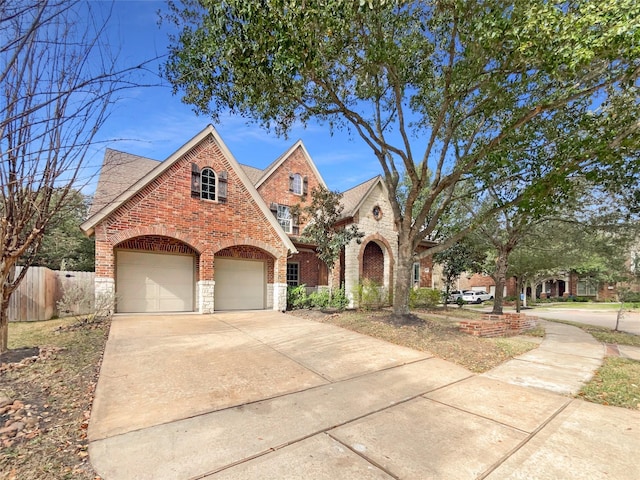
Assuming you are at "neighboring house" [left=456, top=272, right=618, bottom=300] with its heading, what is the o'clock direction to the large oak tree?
The large oak tree is roughly at 12 o'clock from the neighboring house.

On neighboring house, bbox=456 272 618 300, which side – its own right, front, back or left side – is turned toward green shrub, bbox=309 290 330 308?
front

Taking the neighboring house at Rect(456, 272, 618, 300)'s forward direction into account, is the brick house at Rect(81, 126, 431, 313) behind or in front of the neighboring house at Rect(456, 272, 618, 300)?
in front

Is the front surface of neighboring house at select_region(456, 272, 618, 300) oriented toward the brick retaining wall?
yes

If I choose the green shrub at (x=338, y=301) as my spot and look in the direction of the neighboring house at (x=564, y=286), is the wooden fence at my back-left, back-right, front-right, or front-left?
back-left

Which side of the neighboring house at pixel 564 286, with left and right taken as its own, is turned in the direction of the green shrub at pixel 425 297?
front

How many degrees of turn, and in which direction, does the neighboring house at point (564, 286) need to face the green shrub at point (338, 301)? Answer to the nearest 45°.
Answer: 0° — it already faces it

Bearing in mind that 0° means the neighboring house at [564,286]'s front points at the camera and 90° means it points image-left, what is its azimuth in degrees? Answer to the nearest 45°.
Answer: approximately 0°

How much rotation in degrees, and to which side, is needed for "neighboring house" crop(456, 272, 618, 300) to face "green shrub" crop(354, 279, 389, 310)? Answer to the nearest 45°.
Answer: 0° — it already faces it
